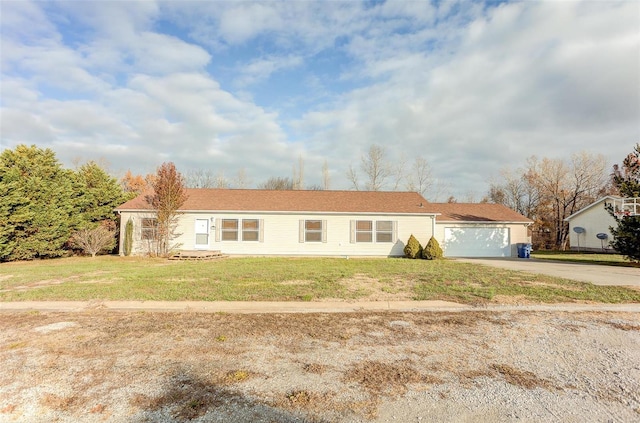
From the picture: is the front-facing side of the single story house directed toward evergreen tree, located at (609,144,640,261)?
no

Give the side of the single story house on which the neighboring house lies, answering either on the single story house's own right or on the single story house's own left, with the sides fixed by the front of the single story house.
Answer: on the single story house's own left

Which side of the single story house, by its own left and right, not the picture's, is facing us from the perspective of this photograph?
front

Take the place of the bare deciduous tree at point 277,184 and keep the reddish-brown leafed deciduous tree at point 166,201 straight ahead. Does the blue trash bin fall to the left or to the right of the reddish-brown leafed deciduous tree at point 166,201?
left

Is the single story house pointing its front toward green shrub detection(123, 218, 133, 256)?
no

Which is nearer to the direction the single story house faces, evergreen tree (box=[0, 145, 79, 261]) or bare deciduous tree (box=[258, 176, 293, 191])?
the evergreen tree

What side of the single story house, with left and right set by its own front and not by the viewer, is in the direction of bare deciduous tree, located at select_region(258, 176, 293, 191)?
back

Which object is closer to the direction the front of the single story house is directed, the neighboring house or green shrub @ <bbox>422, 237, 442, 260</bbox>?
the green shrub

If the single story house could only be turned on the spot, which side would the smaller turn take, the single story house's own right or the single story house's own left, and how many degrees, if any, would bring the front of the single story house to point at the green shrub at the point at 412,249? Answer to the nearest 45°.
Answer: approximately 90° to the single story house's own left

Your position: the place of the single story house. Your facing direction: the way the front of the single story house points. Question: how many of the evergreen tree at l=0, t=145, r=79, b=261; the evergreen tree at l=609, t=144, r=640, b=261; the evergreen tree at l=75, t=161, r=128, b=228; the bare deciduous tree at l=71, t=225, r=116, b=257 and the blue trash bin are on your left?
2

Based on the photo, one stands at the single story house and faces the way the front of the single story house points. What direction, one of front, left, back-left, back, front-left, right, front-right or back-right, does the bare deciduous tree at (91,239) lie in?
right

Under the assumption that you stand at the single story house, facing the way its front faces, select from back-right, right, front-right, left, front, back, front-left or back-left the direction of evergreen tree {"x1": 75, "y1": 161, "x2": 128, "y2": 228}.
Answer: right

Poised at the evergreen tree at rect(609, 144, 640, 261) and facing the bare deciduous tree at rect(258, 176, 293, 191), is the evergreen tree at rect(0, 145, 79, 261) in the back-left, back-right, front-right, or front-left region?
front-left

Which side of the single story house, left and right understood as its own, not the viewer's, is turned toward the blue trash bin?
left
